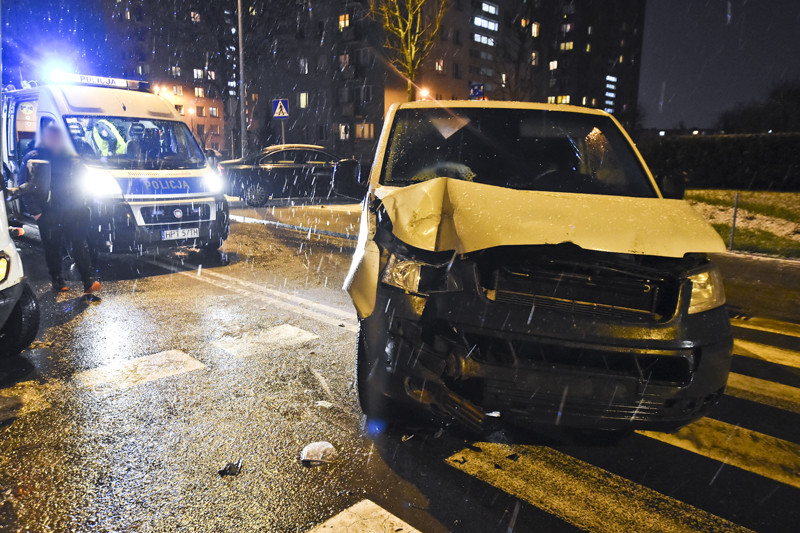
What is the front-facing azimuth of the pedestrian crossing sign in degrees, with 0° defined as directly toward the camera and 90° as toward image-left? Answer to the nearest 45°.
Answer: approximately 0°

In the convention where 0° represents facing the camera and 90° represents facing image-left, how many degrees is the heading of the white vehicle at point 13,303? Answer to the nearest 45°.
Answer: approximately 45°

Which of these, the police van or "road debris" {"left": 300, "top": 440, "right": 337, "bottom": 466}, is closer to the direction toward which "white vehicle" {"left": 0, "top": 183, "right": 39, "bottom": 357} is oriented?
the road debris

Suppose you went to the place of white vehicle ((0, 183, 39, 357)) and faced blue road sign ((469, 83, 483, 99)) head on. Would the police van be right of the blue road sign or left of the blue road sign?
left

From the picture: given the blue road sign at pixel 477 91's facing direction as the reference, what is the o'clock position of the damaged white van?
The damaged white van is roughly at 12 o'clock from the blue road sign.

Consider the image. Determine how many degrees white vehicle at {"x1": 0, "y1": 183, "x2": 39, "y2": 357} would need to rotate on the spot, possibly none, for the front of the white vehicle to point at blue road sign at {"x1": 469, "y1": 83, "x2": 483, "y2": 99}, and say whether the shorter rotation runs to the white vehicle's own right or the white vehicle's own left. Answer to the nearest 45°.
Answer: approximately 180°

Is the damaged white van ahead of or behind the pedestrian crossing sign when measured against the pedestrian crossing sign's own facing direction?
ahead

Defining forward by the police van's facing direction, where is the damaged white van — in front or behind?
in front
